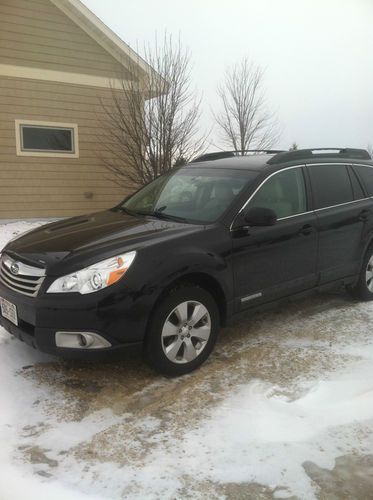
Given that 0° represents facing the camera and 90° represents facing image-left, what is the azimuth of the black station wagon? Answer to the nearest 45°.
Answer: approximately 45°
